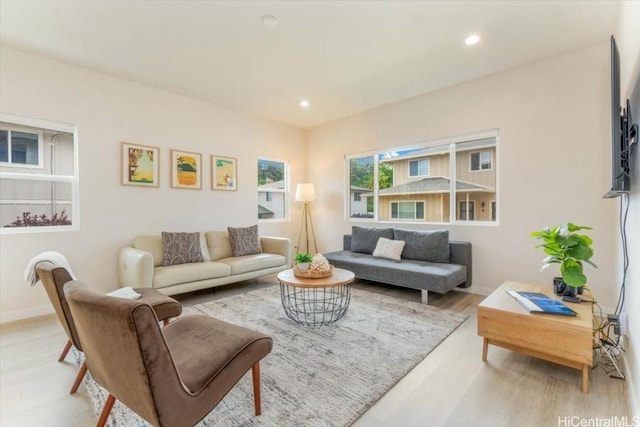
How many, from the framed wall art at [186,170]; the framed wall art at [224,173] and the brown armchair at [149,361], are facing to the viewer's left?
0

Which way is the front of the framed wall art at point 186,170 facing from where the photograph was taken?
facing the viewer and to the right of the viewer

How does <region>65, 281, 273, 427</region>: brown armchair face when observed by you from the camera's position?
facing away from the viewer and to the right of the viewer

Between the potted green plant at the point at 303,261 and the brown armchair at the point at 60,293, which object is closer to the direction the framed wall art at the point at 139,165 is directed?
the potted green plant

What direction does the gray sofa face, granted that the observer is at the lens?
facing the viewer and to the left of the viewer

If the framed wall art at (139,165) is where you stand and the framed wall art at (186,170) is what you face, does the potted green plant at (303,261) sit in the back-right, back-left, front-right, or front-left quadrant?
front-right

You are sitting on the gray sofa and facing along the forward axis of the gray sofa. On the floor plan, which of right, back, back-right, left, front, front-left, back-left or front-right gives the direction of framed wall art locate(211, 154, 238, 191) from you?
front-right

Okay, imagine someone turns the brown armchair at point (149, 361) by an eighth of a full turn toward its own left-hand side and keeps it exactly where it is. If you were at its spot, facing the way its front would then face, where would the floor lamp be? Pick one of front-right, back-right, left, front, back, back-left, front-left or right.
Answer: front-right

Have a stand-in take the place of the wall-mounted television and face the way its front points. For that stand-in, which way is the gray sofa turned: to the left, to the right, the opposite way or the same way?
to the left

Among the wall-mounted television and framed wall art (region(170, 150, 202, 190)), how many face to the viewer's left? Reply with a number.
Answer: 1

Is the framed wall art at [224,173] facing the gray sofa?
yes

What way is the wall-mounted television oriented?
to the viewer's left

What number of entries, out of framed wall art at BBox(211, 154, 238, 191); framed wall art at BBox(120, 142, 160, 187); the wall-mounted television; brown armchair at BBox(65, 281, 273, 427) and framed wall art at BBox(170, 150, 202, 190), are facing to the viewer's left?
1
